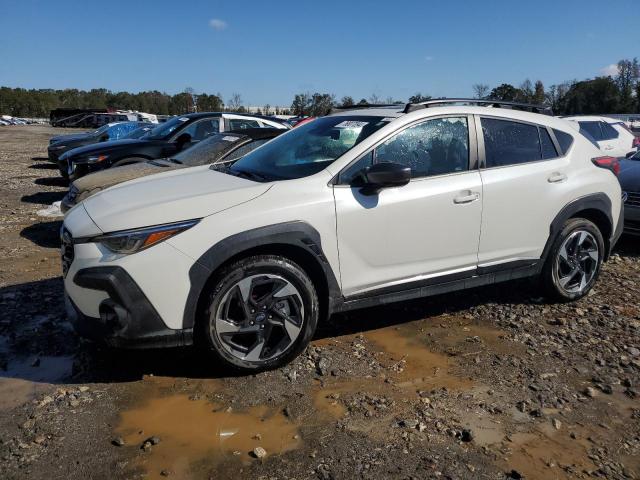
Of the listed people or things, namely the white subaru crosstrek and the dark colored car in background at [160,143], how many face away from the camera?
0

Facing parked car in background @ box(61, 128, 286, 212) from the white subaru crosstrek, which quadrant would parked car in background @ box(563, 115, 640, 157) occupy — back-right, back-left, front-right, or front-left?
front-right

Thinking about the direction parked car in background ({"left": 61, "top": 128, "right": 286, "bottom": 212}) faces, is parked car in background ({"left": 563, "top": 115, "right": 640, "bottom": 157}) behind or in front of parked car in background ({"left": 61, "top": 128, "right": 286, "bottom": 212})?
behind

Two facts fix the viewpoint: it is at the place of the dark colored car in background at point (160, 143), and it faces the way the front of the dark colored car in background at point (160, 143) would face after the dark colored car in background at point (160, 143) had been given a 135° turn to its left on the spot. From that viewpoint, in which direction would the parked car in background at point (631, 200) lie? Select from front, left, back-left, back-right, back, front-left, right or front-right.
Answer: front-right

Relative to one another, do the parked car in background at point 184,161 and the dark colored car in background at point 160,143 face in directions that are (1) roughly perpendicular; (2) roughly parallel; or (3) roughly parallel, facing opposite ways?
roughly parallel

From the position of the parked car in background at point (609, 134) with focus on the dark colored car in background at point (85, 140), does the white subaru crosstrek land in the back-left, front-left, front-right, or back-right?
front-left

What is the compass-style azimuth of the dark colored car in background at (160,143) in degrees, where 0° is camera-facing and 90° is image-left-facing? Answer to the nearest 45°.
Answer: approximately 45°

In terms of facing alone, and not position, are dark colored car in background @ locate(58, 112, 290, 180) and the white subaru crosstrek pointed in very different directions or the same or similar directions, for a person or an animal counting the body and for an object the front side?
same or similar directions

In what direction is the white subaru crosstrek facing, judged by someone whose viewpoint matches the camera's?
facing the viewer and to the left of the viewer

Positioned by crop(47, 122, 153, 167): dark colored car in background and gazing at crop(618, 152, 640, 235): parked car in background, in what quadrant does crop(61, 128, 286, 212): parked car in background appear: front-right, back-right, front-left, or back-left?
front-right

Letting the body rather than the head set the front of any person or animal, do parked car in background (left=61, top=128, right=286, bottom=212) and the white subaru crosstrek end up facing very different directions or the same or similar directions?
same or similar directions

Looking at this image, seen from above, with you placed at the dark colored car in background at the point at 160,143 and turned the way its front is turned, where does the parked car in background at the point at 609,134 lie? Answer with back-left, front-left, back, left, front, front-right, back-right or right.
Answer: back-left

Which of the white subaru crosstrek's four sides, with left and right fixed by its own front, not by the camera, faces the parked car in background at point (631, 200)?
back

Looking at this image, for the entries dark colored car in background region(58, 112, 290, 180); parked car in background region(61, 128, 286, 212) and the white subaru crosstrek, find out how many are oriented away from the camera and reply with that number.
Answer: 0
